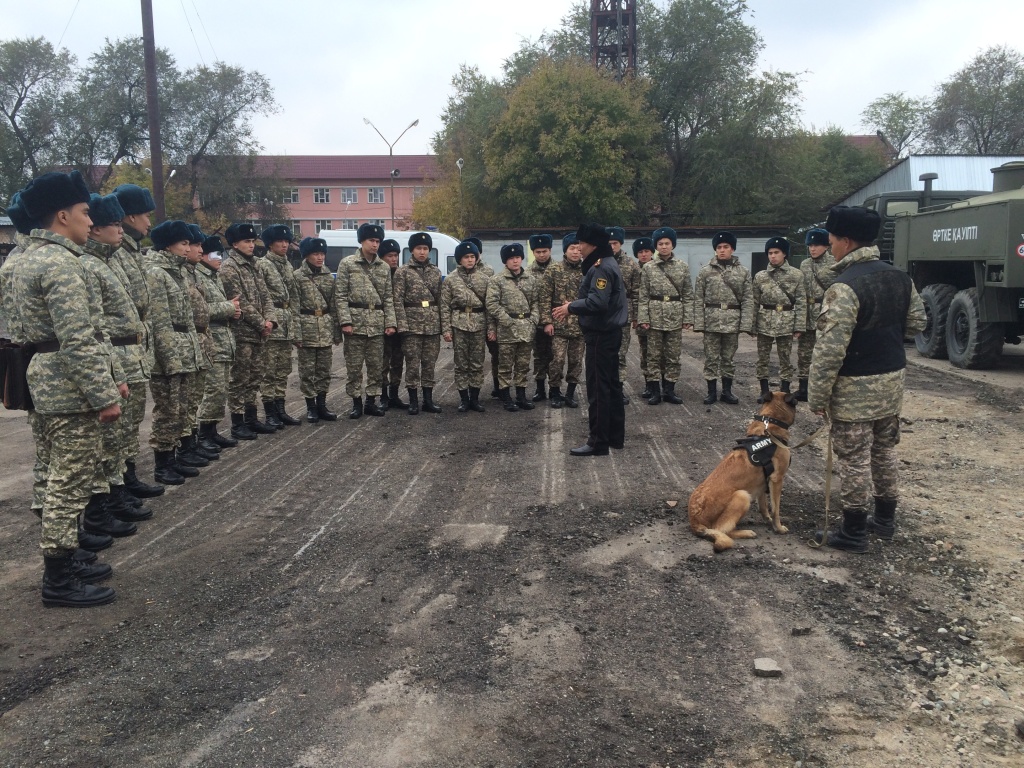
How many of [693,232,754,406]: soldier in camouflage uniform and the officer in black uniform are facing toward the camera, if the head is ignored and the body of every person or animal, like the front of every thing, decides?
1

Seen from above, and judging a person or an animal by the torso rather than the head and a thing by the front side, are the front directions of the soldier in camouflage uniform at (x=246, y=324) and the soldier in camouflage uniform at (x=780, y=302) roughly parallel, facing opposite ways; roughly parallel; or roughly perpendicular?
roughly perpendicular

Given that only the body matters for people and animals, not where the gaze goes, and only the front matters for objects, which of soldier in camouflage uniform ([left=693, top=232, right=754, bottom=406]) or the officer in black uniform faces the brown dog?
the soldier in camouflage uniform

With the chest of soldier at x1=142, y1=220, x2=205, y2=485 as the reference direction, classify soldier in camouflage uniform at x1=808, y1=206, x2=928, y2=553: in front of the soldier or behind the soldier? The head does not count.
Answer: in front

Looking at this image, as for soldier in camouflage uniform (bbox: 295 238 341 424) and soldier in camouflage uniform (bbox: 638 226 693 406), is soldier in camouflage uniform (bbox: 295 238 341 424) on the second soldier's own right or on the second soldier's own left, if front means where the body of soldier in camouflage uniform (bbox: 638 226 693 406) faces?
on the second soldier's own right

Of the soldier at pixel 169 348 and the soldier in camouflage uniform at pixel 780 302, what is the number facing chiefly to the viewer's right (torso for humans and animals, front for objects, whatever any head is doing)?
1

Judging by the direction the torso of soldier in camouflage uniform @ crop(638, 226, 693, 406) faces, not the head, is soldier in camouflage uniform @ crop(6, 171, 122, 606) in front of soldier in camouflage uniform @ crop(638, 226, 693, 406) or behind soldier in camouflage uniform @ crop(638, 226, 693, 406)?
in front

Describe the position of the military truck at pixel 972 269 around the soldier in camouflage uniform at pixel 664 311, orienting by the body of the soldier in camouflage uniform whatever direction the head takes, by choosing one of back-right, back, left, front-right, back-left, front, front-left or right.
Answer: back-left

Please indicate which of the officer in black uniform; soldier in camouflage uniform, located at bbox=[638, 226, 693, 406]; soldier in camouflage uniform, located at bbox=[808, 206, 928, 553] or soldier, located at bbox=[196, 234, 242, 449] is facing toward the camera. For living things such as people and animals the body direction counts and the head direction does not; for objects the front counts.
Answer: soldier in camouflage uniform, located at bbox=[638, 226, 693, 406]

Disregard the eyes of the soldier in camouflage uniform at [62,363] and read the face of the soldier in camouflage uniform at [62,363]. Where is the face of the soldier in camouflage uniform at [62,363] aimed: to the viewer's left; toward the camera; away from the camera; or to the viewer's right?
to the viewer's right

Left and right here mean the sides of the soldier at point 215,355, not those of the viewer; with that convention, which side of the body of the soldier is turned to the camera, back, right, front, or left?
right

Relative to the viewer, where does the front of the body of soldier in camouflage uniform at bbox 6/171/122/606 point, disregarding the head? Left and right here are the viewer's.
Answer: facing to the right of the viewer
